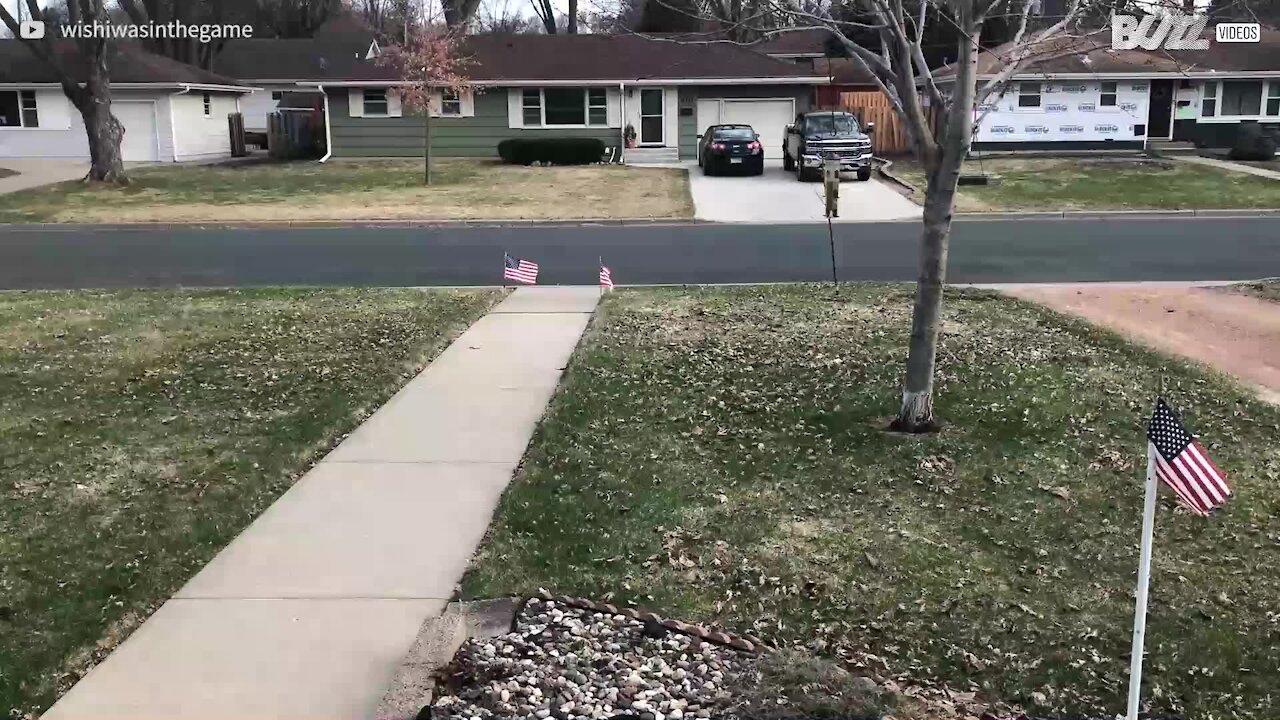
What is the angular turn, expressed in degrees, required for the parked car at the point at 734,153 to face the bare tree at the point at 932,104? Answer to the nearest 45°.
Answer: approximately 180°

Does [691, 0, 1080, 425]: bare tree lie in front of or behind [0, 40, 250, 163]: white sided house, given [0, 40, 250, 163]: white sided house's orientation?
in front

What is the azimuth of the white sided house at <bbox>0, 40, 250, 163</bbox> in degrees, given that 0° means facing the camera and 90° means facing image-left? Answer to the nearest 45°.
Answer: approximately 0°

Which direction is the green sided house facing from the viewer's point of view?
toward the camera

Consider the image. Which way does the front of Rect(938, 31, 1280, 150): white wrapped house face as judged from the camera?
facing the viewer

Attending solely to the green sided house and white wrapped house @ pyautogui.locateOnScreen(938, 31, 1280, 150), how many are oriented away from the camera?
0

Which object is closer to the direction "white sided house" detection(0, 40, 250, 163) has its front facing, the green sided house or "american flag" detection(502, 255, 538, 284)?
the american flag

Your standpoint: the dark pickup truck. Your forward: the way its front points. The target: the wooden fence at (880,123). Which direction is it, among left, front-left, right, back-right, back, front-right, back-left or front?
back

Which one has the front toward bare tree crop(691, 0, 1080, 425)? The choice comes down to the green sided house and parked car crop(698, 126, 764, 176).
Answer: the green sided house

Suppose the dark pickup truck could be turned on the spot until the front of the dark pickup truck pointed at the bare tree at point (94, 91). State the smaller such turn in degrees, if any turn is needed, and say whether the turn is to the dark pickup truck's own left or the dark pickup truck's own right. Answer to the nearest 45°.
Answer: approximately 90° to the dark pickup truck's own right

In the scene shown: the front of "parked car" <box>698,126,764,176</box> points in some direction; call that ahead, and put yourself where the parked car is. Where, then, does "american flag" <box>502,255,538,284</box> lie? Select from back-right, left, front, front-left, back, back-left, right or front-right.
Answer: back

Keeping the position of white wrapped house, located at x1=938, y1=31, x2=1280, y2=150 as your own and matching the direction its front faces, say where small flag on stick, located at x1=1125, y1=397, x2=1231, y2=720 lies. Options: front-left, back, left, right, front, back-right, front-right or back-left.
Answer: front

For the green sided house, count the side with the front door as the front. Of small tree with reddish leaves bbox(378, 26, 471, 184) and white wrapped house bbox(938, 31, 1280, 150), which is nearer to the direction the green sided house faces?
the small tree with reddish leaves

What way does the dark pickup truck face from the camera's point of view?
toward the camera

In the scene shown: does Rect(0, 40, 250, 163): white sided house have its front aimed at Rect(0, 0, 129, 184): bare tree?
yes

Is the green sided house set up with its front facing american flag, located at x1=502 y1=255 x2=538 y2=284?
yes

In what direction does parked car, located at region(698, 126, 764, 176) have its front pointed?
away from the camera
